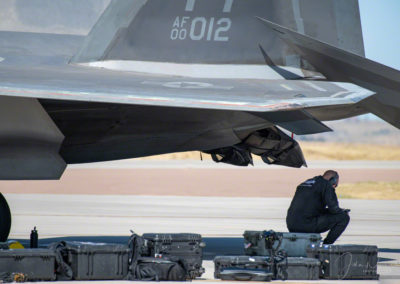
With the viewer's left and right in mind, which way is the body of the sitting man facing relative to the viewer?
facing away from the viewer and to the right of the viewer

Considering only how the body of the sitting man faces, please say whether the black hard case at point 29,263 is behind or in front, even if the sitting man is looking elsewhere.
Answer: behind

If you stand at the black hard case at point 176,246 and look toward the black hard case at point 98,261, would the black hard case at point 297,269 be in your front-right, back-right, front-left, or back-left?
back-left

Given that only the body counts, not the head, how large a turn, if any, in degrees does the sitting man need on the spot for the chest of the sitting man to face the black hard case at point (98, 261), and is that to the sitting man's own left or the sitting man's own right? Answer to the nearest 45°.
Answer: approximately 180°

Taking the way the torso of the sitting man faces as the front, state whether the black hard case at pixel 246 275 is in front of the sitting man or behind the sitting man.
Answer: behind

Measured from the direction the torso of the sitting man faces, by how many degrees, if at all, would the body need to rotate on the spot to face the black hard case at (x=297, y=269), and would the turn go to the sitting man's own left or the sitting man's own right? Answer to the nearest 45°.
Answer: approximately 135° to the sitting man's own right

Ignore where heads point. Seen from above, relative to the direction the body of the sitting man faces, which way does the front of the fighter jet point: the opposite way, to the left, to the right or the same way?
the opposite way

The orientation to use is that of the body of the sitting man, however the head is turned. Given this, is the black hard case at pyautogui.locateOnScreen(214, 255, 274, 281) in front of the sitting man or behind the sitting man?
behind
